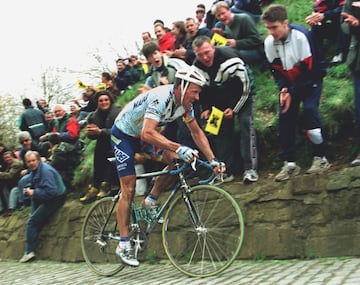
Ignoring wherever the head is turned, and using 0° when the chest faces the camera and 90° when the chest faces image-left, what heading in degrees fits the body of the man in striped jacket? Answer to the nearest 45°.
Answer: approximately 45°

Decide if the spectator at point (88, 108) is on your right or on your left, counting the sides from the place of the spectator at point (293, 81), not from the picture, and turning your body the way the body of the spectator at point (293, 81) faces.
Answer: on your right

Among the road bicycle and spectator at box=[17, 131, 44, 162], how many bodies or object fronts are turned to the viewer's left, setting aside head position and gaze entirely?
0

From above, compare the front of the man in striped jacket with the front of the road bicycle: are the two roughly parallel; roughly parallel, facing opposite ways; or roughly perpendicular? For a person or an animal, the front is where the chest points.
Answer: roughly perpendicular

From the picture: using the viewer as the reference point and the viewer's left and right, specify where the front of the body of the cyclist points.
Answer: facing the viewer and to the right of the viewer

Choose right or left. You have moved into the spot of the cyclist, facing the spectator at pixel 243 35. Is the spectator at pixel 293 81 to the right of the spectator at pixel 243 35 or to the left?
right

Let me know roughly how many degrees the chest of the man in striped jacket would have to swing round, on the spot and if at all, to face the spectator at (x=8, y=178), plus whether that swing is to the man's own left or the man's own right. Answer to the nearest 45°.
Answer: approximately 90° to the man's own right

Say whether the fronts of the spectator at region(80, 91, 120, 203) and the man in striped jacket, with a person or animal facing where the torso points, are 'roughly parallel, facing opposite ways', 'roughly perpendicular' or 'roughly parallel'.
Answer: roughly parallel

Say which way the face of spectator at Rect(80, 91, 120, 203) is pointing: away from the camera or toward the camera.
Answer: toward the camera

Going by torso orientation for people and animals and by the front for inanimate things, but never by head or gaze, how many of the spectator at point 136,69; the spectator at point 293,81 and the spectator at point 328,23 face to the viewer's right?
0

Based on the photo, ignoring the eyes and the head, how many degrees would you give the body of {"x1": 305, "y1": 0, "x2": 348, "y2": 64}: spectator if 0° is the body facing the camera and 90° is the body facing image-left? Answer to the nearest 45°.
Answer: approximately 45°

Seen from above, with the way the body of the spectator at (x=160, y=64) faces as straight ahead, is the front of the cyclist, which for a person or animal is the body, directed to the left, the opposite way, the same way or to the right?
to the left

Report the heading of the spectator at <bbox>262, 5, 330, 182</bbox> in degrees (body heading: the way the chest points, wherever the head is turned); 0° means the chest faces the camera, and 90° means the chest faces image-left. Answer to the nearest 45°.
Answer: approximately 45°

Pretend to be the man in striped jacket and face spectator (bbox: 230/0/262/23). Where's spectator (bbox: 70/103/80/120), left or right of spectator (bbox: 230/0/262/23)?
left

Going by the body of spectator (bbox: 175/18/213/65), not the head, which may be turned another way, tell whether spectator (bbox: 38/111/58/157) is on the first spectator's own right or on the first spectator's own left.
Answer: on the first spectator's own right

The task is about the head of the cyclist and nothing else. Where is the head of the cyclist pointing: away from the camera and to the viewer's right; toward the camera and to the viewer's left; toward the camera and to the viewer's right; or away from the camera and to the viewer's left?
toward the camera and to the viewer's right

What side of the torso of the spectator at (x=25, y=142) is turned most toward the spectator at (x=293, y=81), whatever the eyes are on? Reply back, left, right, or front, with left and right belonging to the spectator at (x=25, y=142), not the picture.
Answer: front
